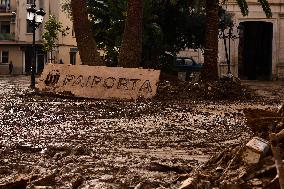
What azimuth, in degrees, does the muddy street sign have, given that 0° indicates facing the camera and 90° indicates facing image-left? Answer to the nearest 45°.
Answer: approximately 0°

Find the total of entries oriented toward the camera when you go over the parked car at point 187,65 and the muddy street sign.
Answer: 1

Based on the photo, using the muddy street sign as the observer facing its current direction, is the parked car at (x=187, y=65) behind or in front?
behind

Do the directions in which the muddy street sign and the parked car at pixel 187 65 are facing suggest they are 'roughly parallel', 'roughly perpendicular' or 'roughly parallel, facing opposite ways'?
roughly perpendicular
